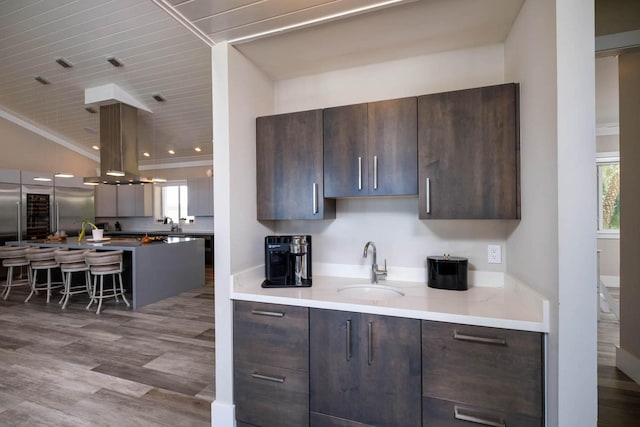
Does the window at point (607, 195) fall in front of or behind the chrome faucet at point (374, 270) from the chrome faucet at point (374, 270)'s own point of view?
behind

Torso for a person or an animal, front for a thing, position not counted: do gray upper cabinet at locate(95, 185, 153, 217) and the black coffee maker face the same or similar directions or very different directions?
same or similar directions

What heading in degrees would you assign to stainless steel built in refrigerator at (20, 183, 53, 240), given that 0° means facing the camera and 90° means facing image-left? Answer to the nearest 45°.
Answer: approximately 315°

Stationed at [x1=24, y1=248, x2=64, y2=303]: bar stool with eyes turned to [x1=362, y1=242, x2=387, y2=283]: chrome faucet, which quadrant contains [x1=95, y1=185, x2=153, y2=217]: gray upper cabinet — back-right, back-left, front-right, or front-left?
back-left

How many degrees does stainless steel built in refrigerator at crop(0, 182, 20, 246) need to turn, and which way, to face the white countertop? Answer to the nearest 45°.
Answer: approximately 45° to its right

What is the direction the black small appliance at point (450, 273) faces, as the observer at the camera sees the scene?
facing the viewer

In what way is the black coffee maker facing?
toward the camera

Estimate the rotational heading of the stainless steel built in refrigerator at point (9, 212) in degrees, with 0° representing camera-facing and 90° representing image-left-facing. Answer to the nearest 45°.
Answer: approximately 315°

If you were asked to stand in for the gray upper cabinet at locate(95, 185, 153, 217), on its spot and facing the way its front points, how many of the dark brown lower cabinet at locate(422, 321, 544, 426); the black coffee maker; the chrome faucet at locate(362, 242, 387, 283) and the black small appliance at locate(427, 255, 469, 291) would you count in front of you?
4

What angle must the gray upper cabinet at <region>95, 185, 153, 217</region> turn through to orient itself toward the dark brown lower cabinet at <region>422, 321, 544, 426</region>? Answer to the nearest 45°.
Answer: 0° — it already faces it

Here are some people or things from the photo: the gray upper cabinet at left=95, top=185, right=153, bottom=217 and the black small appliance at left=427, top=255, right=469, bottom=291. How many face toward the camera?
2

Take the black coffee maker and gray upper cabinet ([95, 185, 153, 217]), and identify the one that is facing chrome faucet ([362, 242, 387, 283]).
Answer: the gray upper cabinet
